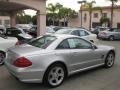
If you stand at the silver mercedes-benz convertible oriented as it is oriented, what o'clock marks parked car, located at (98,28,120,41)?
The parked car is roughly at 11 o'clock from the silver mercedes-benz convertible.

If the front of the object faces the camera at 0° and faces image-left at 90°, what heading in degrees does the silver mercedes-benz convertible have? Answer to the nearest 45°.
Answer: approximately 225°

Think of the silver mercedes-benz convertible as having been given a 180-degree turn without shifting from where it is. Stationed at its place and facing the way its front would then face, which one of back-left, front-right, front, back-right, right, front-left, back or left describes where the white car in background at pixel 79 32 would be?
back-right
